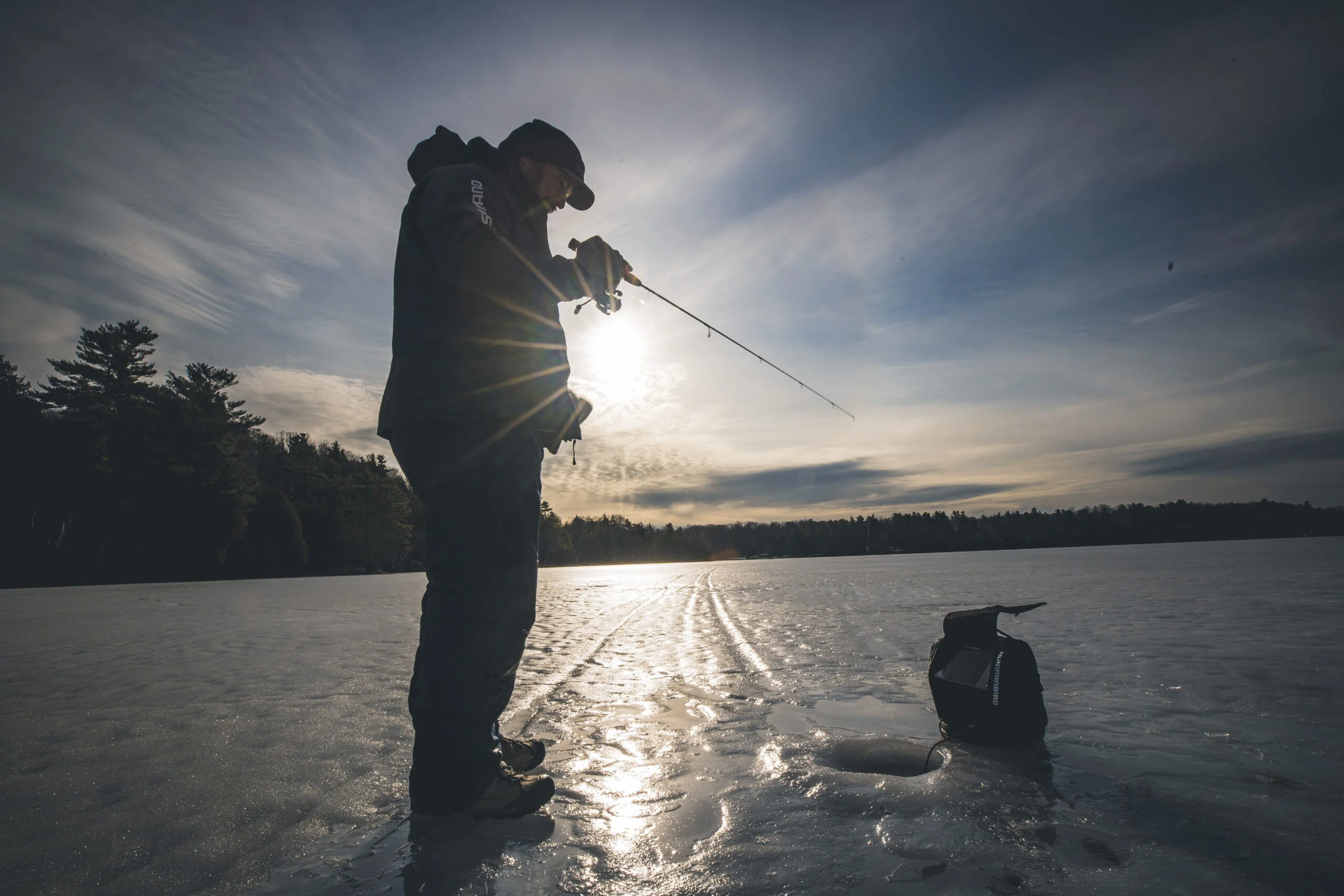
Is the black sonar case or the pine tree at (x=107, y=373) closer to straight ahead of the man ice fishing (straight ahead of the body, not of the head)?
the black sonar case

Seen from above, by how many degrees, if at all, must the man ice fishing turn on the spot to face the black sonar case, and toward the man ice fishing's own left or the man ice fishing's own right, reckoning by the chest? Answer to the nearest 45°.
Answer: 0° — they already face it

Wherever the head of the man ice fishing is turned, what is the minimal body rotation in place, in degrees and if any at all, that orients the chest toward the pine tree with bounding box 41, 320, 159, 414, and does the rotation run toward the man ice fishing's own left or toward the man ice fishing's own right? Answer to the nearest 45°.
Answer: approximately 135° to the man ice fishing's own left

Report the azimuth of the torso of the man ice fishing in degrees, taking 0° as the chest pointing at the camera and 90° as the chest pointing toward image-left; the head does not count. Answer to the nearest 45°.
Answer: approximately 270°
